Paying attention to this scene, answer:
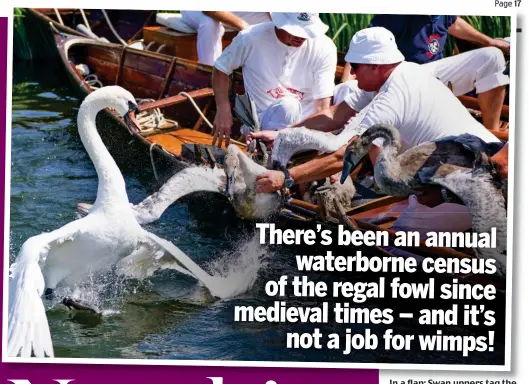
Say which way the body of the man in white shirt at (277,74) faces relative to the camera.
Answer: toward the camera

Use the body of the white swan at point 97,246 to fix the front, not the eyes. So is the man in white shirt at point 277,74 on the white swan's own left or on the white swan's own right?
on the white swan's own left

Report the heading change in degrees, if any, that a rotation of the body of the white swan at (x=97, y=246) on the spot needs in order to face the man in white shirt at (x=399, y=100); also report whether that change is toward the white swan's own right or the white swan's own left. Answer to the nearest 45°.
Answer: approximately 45° to the white swan's own left

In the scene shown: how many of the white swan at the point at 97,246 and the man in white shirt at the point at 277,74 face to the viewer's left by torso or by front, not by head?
0

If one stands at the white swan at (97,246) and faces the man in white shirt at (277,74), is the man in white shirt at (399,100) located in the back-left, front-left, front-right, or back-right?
front-right

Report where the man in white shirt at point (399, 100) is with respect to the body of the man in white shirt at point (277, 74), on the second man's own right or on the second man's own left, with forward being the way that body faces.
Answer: on the second man's own left

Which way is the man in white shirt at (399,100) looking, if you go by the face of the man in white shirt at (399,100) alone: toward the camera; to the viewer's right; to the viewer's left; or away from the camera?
to the viewer's left

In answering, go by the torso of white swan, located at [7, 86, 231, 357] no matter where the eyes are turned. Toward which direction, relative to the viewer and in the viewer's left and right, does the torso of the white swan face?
facing the viewer and to the right of the viewer

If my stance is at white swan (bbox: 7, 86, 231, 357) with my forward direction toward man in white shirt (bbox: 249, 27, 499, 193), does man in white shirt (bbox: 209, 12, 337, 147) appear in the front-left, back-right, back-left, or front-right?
front-left
